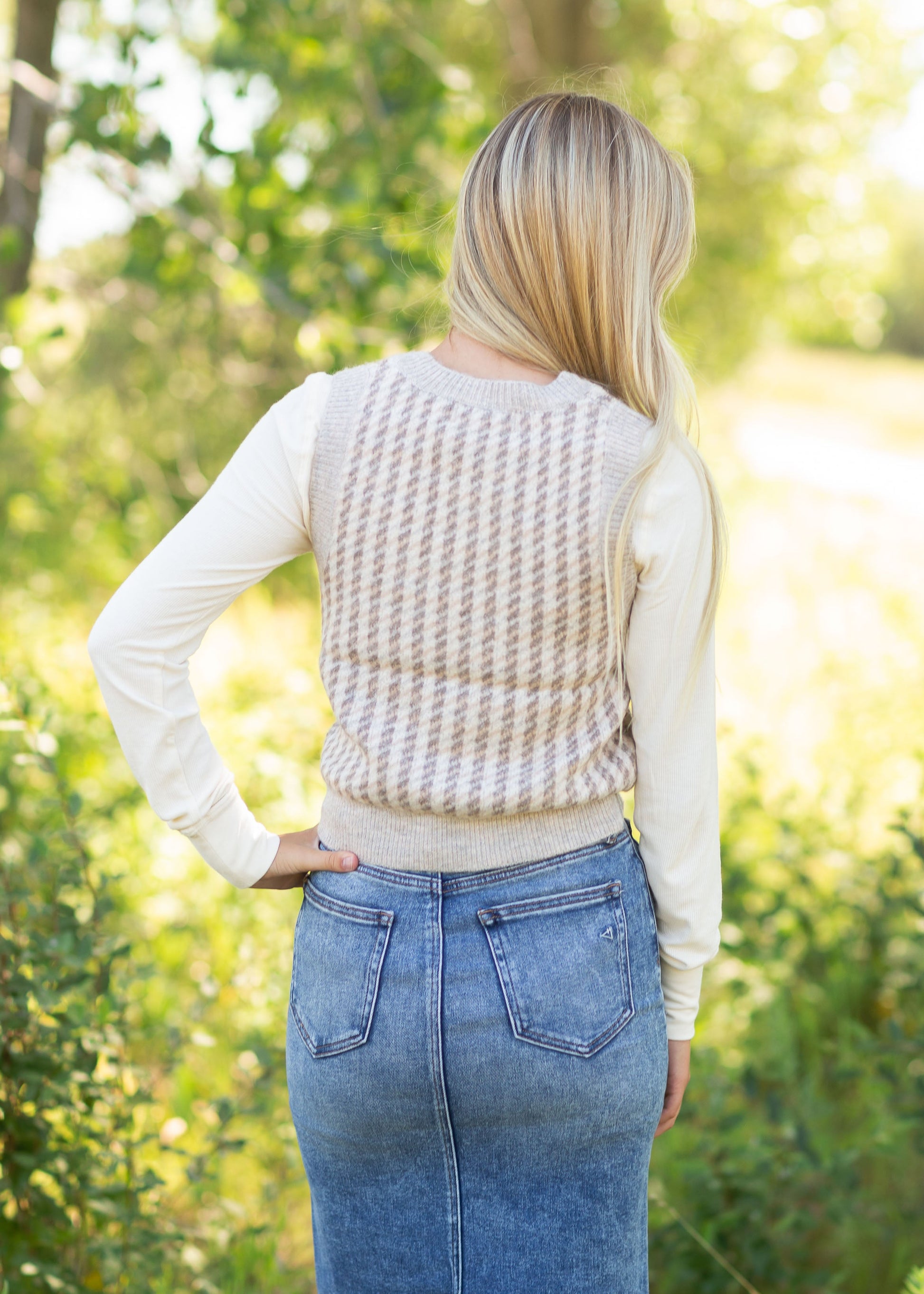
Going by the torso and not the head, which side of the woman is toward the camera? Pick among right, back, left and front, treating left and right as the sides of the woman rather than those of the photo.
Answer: back
